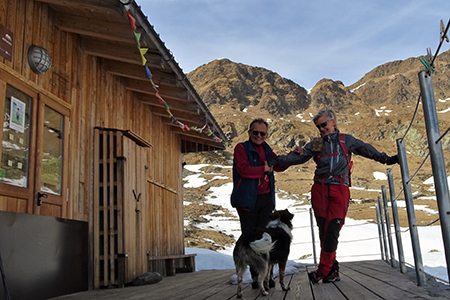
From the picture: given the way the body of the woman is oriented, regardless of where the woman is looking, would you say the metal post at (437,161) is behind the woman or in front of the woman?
in front

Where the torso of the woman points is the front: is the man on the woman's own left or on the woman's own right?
on the woman's own right

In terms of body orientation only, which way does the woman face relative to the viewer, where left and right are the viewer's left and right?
facing the viewer

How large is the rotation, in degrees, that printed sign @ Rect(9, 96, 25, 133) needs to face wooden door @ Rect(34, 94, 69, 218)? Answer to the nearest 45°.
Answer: approximately 90° to its left

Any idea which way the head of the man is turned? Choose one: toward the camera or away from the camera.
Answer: toward the camera

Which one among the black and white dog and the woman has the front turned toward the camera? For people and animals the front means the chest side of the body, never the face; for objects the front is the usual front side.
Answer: the woman

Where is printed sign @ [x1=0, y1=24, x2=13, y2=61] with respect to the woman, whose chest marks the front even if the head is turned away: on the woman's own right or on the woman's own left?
on the woman's own right

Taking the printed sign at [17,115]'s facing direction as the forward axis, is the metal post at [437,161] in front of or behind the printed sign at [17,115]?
in front

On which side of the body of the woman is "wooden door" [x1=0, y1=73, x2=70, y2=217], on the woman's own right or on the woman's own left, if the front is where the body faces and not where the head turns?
on the woman's own right

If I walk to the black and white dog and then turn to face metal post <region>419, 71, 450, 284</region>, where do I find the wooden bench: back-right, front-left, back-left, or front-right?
back-left

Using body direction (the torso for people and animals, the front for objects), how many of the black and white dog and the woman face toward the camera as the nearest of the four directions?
1

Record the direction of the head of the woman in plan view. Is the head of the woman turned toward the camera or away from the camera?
toward the camera

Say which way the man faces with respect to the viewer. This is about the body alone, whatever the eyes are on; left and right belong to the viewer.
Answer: facing the viewer and to the right of the viewer

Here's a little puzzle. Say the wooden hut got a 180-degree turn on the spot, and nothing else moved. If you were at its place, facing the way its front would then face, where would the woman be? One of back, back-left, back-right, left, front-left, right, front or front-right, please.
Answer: back

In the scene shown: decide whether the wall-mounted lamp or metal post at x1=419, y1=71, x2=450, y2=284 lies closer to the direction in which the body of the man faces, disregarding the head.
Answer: the metal post

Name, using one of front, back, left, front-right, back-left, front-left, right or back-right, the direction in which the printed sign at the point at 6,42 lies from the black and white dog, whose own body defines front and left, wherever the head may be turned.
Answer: back-left
